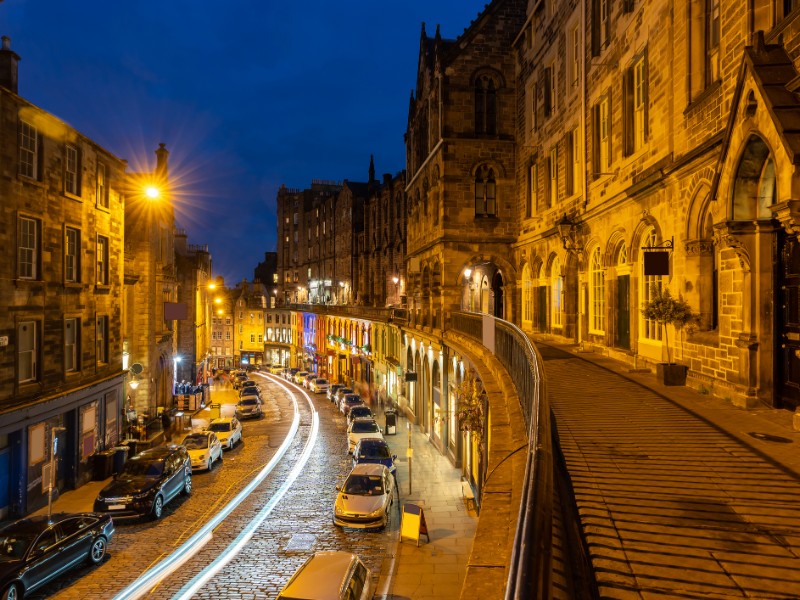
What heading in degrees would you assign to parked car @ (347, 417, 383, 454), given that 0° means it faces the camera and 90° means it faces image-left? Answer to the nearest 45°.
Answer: approximately 0°

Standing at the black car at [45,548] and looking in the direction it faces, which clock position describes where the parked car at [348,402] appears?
The parked car is roughly at 6 o'clock from the black car.

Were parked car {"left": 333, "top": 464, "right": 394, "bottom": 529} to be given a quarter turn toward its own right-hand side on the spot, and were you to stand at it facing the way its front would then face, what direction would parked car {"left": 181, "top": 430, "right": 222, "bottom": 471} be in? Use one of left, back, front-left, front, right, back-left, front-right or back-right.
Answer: front-right

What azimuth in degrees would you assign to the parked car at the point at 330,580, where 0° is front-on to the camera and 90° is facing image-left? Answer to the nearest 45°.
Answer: approximately 45°

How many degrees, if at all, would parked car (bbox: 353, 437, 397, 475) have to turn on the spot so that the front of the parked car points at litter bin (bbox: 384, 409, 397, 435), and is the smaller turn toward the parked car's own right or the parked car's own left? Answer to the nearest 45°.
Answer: approximately 180°

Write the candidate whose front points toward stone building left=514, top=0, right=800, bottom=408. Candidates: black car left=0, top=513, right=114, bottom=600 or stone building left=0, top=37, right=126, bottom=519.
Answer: stone building left=0, top=37, right=126, bottom=519

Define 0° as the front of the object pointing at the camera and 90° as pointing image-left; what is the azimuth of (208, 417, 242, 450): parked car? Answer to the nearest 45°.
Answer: approximately 45°

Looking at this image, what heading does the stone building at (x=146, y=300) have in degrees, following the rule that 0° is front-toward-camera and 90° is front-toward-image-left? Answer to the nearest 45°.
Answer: approximately 315°

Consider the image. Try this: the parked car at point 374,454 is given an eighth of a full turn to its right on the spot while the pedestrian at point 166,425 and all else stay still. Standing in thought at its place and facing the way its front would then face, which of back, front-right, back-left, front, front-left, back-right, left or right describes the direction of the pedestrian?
right

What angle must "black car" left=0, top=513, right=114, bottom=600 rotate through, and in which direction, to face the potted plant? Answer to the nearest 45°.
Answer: approximately 90° to its left

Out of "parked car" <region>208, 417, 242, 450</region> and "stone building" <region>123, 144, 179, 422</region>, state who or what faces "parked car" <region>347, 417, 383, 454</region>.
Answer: the stone building

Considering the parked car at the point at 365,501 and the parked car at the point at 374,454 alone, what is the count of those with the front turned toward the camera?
2

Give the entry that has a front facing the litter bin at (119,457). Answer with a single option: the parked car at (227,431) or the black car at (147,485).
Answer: the parked car

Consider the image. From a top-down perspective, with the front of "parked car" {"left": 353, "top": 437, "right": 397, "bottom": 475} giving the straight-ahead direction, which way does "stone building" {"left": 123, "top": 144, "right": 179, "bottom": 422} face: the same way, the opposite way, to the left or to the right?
to the left
